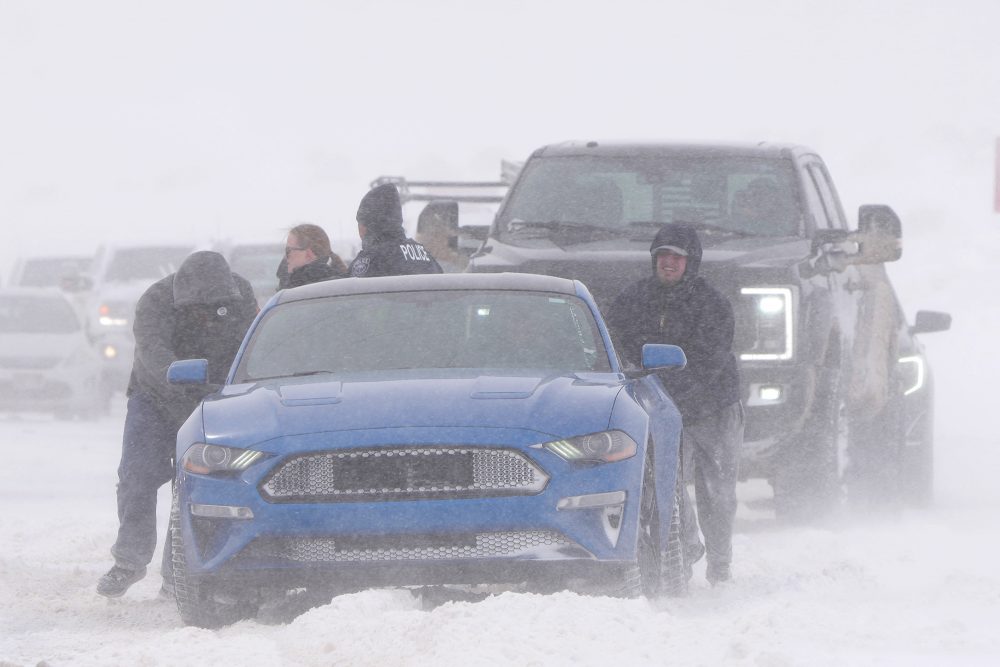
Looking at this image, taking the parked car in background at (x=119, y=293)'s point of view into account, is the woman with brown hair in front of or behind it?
in front

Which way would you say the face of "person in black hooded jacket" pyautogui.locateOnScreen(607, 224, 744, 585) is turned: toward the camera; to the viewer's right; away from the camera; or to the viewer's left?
toward the camera

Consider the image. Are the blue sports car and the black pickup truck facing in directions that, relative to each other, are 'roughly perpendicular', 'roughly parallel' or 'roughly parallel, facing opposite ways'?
roughly parallel

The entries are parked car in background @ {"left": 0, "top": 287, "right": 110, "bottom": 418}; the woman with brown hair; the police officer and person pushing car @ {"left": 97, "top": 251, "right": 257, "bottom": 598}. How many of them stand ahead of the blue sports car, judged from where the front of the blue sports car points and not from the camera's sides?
0

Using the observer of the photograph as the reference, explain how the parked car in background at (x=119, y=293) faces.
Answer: facing the viewer

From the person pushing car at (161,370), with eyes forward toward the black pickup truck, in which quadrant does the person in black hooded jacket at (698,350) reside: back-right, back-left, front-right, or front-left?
front-right

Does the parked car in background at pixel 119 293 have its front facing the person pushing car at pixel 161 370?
yes

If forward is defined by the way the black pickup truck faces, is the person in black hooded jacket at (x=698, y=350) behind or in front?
in front

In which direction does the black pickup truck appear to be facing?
toward the camera

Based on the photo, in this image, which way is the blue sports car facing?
toward the camera

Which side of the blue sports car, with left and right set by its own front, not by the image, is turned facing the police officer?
back
